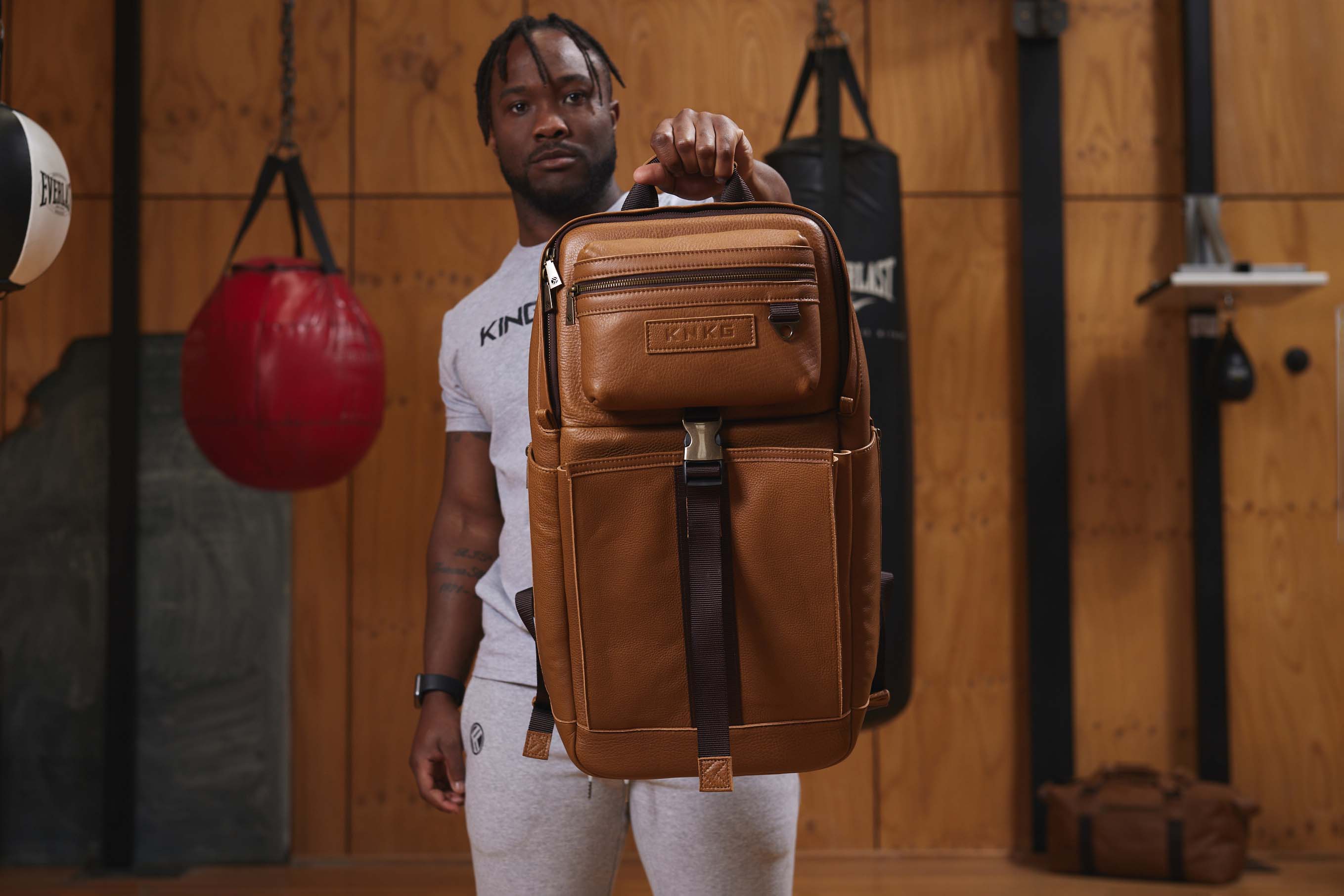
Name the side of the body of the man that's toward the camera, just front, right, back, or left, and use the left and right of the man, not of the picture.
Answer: front

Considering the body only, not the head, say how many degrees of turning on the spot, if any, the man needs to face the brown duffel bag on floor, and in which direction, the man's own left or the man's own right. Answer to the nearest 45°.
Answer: approximately 135° to the man's own left

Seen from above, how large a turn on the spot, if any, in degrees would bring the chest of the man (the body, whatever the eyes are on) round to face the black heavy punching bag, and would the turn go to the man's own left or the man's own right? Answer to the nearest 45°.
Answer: approximately 135° to the man's own left

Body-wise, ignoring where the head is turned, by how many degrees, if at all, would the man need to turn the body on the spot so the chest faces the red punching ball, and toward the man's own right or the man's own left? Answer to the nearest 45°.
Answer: approximately 135° to the man's own right

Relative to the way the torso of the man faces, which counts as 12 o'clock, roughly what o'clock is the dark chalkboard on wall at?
The dark chalkboard on wall is roughly at 5 o'clock from the man.

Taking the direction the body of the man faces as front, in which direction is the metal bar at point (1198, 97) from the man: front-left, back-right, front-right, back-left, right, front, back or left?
back-left

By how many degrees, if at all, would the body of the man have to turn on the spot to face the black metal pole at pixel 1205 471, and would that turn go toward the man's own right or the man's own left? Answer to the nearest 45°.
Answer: approximately 135° to the man's own left
